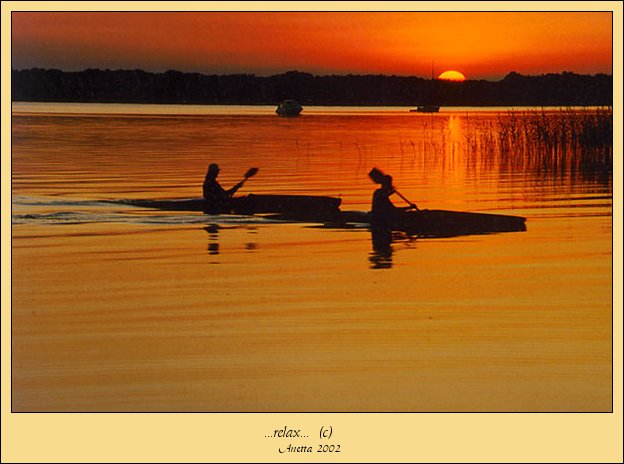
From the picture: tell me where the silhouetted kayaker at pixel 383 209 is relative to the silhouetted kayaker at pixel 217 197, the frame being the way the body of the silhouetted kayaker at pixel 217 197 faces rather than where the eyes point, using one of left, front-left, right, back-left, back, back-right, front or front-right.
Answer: front-right

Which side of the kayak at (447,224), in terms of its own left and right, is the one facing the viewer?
right

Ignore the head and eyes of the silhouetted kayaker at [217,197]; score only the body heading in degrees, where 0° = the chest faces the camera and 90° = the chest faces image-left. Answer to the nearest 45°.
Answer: approximately 270°

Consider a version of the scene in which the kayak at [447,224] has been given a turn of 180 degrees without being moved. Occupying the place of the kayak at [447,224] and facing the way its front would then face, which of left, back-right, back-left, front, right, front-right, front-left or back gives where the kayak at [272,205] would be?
front-right

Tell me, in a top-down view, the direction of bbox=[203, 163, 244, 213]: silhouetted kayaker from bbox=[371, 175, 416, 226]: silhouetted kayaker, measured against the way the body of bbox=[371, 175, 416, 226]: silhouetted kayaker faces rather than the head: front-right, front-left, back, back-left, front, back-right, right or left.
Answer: back-left

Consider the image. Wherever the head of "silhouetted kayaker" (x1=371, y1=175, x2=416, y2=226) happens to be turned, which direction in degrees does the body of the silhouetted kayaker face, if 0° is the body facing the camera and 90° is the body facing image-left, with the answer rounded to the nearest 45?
approximately 270°
